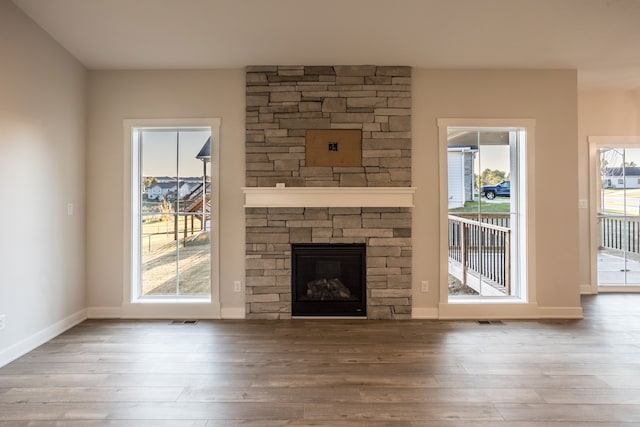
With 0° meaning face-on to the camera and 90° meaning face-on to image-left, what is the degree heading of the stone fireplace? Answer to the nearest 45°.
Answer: approximately 0°

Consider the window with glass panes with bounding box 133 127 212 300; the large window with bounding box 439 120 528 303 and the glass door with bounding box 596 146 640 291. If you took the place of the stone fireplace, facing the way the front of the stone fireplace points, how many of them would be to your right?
1

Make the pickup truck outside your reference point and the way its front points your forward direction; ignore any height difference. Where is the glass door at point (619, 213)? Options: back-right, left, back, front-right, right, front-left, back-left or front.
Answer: left

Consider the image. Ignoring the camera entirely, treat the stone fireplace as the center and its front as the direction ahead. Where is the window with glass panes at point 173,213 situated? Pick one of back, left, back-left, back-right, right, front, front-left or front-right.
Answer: right

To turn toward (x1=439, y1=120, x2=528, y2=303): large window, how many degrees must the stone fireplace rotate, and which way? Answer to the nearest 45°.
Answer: approximately 90° to its left

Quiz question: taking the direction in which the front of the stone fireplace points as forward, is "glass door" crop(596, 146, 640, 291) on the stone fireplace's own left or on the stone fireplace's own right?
on the stone fireplace's own left

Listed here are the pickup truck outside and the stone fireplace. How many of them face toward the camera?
1

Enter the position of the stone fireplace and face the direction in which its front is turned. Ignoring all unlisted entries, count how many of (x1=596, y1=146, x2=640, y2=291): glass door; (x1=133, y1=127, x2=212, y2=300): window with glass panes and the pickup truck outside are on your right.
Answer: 1
